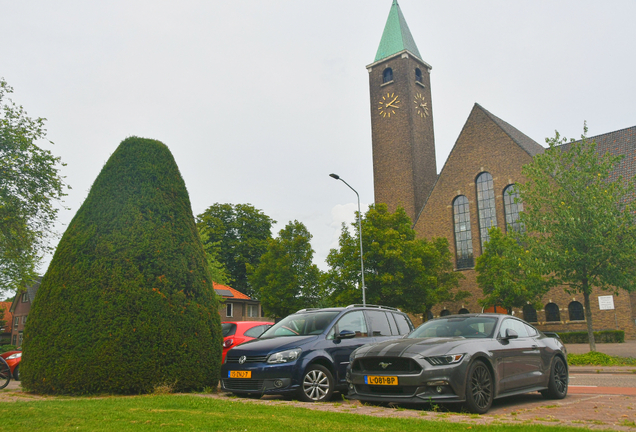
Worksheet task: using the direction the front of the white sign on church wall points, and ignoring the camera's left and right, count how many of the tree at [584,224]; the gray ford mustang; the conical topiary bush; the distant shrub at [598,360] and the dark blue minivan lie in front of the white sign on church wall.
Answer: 5

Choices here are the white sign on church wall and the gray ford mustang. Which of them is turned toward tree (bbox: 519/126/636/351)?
the white sign on church wall

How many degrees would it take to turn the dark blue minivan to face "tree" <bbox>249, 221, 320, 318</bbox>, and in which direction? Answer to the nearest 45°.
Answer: approximately 135° to its right

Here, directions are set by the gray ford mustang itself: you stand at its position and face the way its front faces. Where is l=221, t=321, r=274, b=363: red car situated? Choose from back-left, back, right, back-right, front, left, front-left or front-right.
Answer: right

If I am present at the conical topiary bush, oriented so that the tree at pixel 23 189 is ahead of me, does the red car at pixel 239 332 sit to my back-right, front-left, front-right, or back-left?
front-right

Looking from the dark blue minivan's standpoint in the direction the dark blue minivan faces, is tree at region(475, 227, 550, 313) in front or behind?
behind

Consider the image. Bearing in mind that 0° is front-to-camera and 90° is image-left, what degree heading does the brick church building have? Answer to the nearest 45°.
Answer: approximately 45°

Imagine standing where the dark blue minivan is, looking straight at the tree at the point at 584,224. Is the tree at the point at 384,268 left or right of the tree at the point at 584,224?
left

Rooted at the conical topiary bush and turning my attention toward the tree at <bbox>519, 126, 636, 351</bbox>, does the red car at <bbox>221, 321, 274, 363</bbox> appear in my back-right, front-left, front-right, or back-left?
front-left

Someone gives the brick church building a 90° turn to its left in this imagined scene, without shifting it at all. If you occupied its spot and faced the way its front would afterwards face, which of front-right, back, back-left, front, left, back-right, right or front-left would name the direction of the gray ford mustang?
front-right

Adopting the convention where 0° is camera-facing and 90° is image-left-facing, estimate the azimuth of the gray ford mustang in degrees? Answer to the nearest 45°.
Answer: approximately 45°

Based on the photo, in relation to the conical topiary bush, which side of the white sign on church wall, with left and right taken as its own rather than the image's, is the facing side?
front

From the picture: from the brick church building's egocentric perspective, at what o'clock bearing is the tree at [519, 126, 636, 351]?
The tree is roughly at 10 o'clock from the brick church building.

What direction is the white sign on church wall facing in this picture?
toward the camera

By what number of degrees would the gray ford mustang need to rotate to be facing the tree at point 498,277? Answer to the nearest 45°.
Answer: approximately 135° to its right

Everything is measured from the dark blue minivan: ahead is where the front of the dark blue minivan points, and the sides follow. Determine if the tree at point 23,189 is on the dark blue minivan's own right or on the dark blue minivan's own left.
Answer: on the dark blue minivan's own right

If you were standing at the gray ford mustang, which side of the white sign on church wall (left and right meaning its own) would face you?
front

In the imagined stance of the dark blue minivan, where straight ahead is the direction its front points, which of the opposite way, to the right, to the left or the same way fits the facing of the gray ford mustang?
the same way
